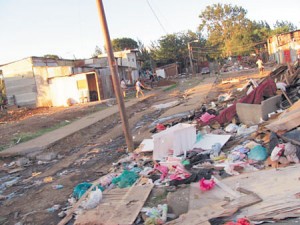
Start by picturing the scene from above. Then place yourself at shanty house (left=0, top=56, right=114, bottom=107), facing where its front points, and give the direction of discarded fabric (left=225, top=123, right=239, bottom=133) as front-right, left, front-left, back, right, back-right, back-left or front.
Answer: front-right

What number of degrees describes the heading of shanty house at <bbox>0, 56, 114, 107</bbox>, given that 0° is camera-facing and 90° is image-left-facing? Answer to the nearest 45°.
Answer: approximately 315°

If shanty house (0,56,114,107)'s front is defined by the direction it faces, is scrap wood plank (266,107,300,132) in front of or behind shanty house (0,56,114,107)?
in front

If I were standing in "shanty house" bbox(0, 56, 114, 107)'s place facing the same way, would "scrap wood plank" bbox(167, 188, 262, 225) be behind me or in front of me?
in front

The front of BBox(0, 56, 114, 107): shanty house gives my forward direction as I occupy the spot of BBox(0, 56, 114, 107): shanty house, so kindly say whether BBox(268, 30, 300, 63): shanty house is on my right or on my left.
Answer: on my left

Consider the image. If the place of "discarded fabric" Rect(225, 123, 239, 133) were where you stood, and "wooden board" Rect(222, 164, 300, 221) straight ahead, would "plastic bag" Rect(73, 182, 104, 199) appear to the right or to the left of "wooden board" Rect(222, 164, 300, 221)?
right

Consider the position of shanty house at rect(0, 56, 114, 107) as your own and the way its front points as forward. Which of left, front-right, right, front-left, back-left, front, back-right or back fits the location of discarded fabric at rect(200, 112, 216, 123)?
front-right
